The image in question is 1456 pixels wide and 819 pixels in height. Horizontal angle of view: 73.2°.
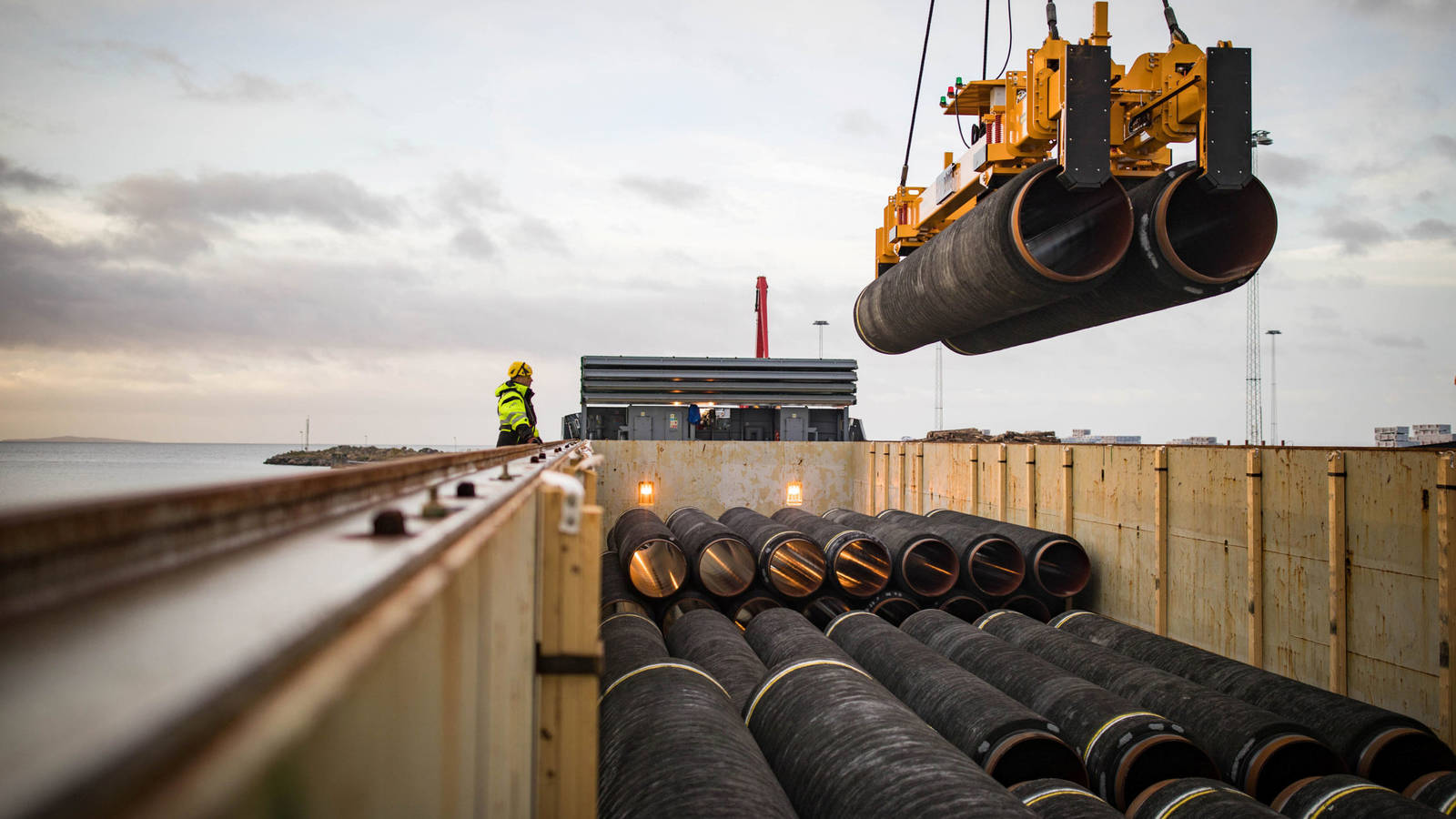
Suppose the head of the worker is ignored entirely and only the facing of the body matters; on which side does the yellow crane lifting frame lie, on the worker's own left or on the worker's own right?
on the worker's own right

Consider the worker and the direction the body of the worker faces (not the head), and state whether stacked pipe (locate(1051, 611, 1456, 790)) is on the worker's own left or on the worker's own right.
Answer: on the worker's own right

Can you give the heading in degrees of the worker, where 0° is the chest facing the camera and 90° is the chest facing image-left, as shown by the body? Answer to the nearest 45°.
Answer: approximately 270°

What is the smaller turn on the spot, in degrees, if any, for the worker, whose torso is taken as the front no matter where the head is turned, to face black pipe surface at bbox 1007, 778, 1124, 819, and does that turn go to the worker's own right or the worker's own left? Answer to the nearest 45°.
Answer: approximately 90° to the worker's own right

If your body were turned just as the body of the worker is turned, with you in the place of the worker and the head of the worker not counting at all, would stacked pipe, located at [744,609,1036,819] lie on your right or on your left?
on your right

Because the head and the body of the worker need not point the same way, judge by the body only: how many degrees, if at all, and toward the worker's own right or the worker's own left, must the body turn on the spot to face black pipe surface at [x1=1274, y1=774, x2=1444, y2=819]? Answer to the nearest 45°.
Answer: approximately 45° to the worker's own right
